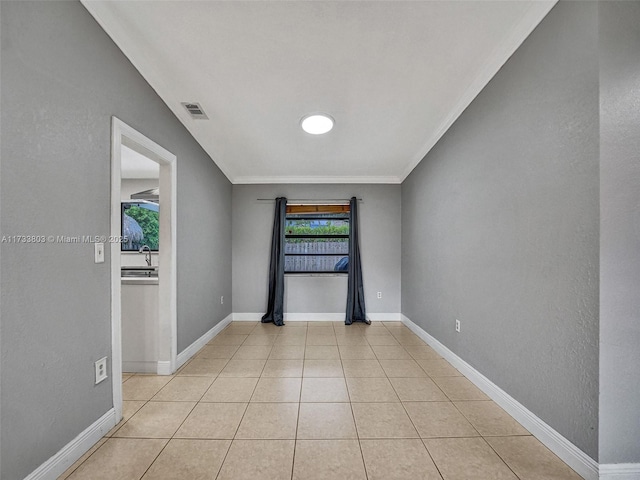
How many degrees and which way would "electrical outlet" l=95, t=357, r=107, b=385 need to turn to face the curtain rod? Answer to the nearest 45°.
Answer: approximately 90° to its left

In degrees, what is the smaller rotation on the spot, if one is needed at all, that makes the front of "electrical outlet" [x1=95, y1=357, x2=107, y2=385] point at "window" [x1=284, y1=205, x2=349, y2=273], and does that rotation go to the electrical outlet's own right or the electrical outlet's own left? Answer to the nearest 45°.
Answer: approximately 90° to the electrical outlet's own left

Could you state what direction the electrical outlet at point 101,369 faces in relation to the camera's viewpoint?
facing the viewer and to the right of the viewer
